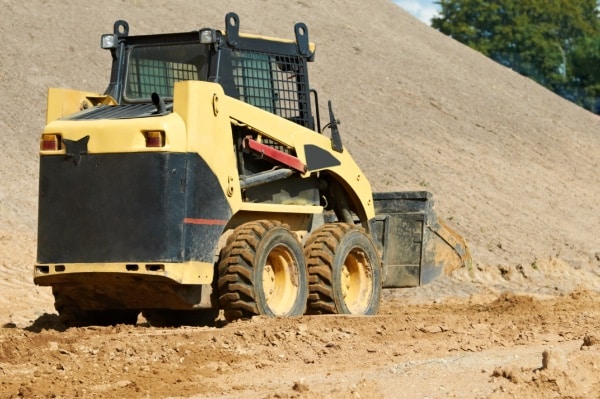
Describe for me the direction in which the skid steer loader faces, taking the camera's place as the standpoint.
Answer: facing away from the viewer and to the right of the viewer
